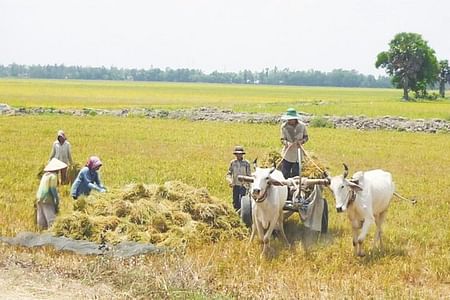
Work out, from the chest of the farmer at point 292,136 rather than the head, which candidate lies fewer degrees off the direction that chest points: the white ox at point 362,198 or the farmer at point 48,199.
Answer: the white ox

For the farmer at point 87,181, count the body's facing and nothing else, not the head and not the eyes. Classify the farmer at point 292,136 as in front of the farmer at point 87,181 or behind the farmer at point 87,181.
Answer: in front

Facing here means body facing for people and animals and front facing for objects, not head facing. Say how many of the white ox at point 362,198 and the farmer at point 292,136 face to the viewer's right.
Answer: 0

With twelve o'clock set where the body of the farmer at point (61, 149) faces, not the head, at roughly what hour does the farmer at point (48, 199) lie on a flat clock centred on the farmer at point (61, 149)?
the farmer at point (48, 199) is roughly at 12 o'clock from the farmer at point (61, 149).

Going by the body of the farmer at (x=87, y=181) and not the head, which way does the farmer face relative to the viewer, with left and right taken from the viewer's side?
facing to the right of the viewer

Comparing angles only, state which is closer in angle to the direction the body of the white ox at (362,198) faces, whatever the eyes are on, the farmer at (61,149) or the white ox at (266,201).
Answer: the white ox

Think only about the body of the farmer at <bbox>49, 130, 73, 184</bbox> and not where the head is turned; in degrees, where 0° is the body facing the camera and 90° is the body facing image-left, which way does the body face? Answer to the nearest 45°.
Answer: approximately 0°

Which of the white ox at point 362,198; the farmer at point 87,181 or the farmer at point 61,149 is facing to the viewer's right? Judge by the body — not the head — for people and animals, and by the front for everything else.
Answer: the farmer at point 87,181

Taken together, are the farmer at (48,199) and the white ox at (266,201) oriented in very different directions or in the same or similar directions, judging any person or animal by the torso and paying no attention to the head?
very different directions

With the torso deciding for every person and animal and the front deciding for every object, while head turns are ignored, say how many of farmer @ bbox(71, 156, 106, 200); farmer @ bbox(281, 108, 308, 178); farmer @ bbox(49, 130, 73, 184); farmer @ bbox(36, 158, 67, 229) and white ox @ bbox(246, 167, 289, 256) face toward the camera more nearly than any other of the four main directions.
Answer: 3

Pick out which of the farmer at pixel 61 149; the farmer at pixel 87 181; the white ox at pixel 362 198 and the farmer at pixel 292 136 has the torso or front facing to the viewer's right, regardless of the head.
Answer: the farmer at pixel 87 181

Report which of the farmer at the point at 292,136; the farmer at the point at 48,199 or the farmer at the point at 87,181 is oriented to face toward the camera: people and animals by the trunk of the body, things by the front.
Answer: the farmer at the point at 292,136
